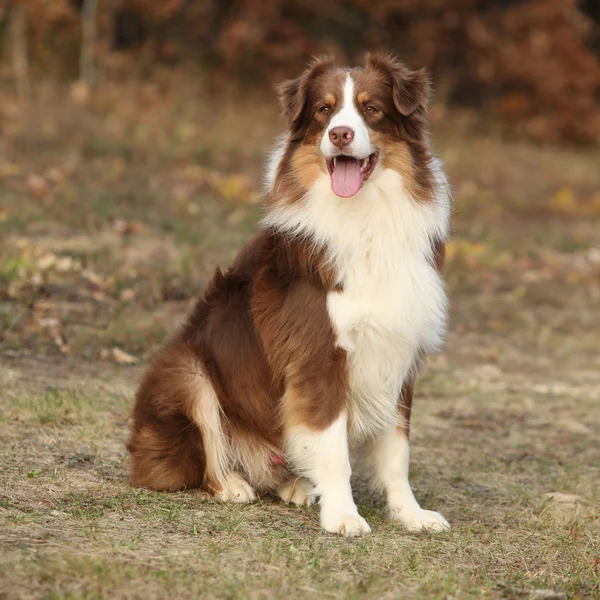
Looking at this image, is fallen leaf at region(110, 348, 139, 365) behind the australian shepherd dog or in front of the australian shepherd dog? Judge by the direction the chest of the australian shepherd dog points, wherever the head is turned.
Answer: behind

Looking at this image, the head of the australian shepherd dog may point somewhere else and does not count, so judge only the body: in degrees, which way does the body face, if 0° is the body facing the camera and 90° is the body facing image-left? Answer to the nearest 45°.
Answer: approximately 315°

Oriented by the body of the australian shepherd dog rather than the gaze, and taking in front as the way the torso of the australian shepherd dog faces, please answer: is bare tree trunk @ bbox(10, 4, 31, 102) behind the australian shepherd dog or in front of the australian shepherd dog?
behind

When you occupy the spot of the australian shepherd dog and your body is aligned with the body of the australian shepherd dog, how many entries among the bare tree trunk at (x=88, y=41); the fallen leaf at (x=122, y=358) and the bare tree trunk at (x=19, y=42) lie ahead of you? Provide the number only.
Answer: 0

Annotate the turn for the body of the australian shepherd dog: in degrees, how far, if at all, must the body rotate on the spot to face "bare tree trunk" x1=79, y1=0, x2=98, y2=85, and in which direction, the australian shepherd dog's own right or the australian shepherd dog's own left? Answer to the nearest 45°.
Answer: approximately 135° to the australian shepherd dog's own left
